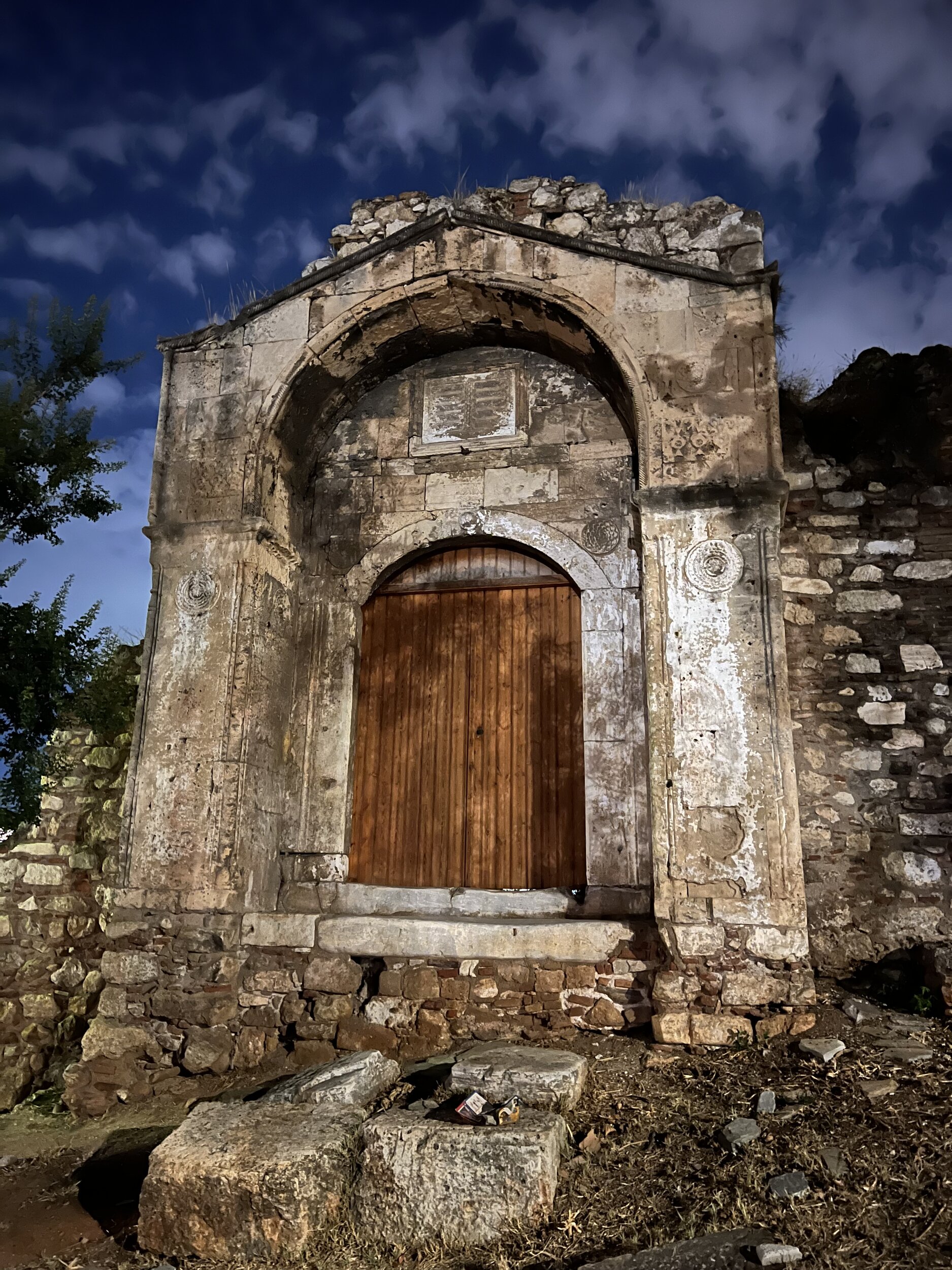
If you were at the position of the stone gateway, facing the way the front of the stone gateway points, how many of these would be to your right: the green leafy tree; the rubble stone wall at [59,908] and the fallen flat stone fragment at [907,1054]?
2

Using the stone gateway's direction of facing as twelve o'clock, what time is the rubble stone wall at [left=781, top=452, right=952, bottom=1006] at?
The rubble stone wall is roughly at 9 o'clock from the stone gateway.

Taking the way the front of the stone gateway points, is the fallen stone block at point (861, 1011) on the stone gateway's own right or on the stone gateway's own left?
on the stone gateway's own left

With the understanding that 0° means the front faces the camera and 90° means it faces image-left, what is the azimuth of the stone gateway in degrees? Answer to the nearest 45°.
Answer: approximately 0°

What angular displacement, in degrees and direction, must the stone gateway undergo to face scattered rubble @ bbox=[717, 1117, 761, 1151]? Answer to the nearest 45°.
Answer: approximately 45° to its left

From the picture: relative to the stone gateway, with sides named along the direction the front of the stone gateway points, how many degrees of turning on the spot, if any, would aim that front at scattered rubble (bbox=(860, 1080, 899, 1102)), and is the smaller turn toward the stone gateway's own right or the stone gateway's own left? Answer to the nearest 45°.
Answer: approximately 45° to the stone gateway's own left

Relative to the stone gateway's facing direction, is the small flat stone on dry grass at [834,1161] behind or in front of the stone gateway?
in front

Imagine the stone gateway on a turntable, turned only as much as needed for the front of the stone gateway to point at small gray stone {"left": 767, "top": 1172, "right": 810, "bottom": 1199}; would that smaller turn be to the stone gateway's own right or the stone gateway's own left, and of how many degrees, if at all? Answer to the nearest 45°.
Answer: approximately 45° to the stone gateway's own left

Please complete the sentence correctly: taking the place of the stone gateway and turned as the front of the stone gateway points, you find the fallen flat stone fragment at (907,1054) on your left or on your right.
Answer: on your left

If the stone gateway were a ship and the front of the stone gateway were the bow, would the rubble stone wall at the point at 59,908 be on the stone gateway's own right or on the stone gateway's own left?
on the stone gateway's own right
